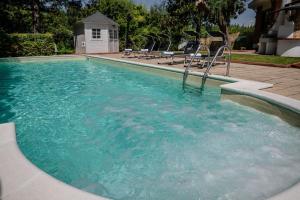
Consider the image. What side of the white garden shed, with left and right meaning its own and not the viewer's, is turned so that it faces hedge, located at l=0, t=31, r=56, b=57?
right

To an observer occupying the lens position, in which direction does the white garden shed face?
facing the viewer and to the right of the viewer
